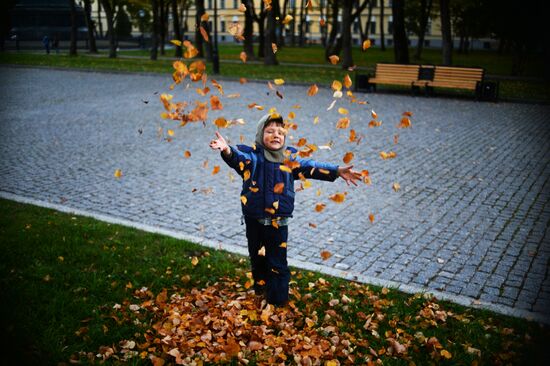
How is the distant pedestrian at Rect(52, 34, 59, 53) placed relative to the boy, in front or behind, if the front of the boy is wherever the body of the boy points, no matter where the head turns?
behind

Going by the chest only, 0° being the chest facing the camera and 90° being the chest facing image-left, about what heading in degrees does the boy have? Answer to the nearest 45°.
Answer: approximately 0°

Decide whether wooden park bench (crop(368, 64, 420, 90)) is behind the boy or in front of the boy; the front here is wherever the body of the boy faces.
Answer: behind
